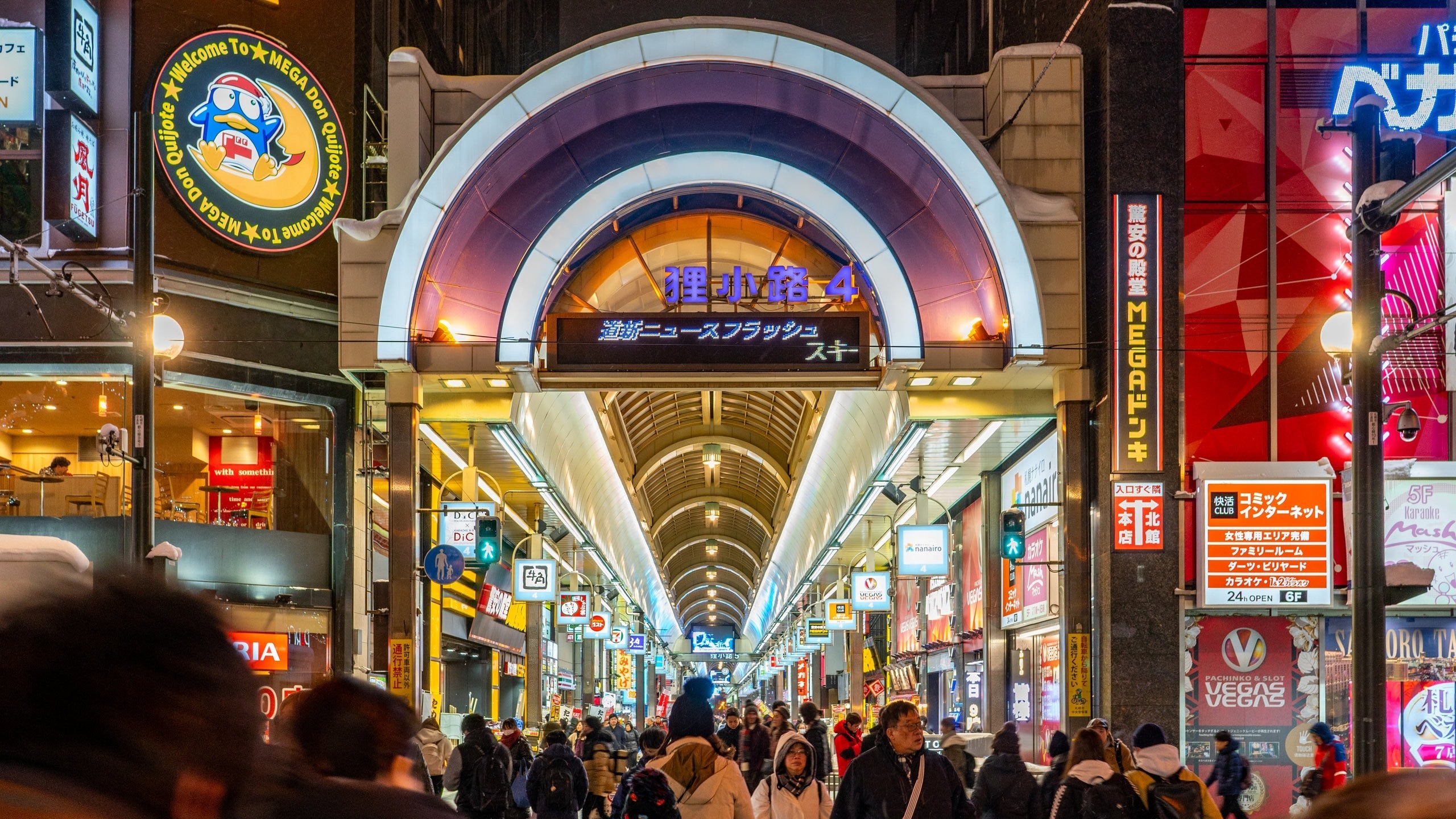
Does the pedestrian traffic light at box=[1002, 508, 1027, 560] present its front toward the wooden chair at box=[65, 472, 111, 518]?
no

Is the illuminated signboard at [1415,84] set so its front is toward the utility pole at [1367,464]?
yes

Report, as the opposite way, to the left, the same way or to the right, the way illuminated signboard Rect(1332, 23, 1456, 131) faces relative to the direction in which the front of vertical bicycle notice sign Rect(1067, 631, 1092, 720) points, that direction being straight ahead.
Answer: the same way

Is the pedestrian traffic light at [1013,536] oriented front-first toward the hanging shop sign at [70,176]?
no

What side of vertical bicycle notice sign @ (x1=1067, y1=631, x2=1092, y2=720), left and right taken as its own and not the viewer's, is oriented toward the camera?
front

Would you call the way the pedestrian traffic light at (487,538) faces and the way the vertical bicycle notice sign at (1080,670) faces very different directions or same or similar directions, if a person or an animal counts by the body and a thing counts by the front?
same or similar directions

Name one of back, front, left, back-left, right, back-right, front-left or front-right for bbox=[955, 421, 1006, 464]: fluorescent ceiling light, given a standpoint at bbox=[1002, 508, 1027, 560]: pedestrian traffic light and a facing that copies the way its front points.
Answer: back

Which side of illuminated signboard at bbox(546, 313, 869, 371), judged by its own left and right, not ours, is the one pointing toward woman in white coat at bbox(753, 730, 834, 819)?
front

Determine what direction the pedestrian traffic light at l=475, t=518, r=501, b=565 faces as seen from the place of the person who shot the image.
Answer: facing the viewer

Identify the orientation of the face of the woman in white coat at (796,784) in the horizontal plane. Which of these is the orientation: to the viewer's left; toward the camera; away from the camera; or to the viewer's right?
toward the camera
